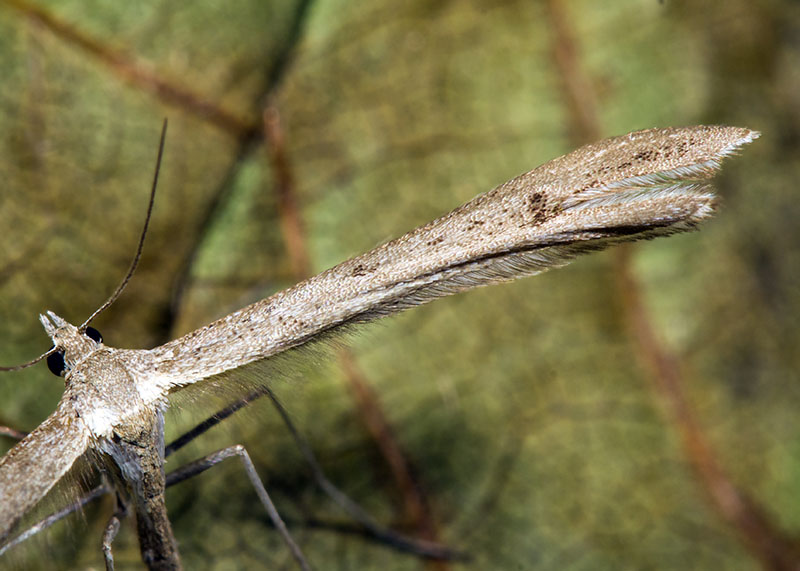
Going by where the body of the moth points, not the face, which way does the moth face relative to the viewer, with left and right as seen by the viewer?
facing away from the viewer and to the left of the viewer
